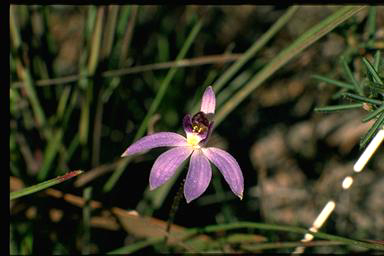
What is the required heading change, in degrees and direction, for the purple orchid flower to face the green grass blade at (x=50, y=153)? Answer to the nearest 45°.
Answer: approximately 135° to its right

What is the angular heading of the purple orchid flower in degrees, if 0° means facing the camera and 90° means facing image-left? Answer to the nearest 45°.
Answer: approximately 0°
